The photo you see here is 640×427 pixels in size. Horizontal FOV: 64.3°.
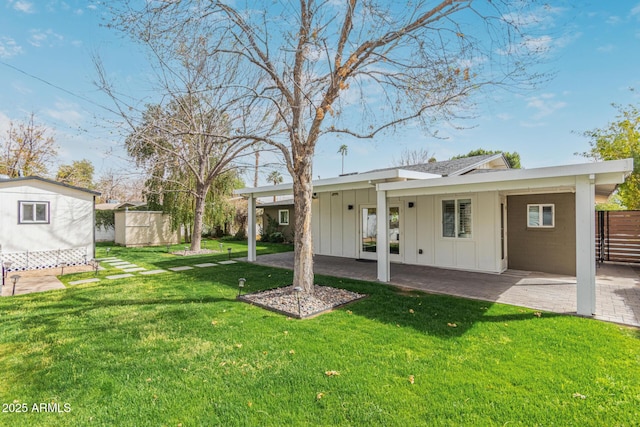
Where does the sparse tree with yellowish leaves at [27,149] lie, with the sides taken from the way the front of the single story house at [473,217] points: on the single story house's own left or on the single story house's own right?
on the single story house's own right

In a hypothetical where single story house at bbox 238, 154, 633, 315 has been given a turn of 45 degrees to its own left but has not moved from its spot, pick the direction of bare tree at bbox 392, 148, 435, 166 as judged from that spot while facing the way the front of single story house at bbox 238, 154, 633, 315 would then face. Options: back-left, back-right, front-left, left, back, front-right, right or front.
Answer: back

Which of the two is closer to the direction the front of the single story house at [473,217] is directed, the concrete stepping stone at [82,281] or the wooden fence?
the concrete stepping stone

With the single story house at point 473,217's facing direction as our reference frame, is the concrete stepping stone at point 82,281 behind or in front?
in front

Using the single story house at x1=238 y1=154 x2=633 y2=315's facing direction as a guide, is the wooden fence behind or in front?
behind

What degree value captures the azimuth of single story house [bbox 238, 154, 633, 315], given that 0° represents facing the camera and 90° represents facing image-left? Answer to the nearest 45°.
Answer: approximately 45°
